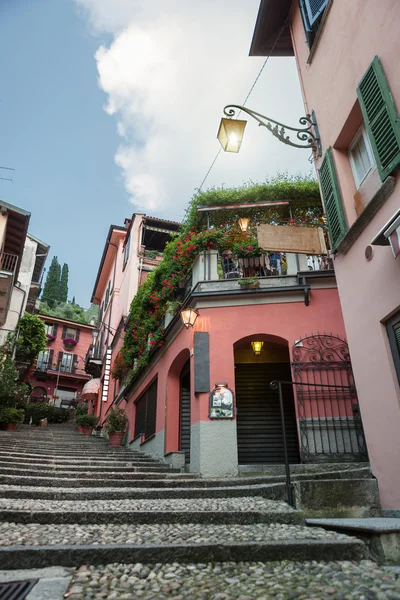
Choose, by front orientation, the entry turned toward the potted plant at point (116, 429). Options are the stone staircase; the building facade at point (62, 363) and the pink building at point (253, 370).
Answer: the building facade

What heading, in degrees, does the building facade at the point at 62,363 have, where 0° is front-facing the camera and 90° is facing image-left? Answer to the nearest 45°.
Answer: approximately 0°

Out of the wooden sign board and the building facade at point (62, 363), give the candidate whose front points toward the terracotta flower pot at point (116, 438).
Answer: the building facade

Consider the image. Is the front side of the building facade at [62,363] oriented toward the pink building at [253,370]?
yes
